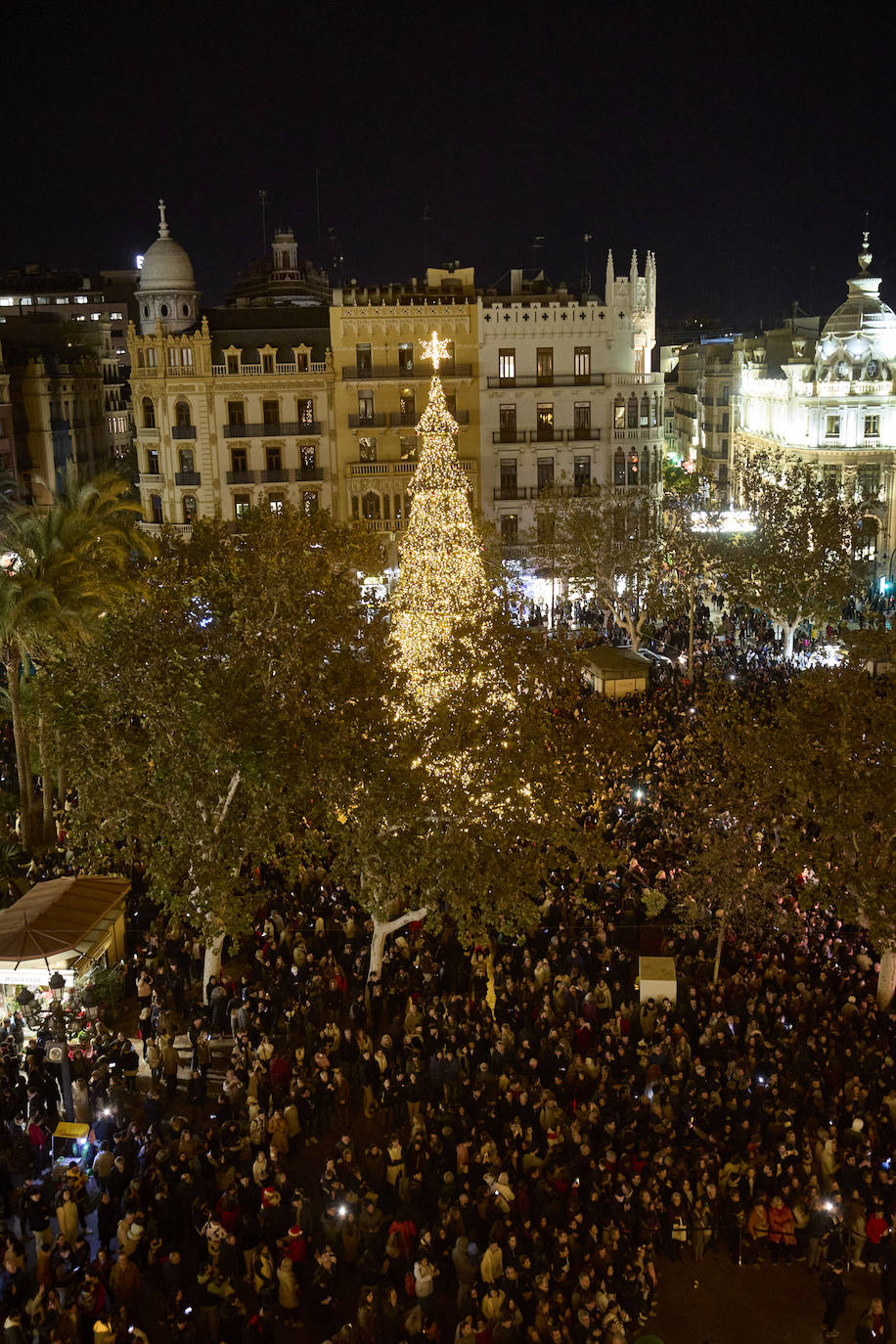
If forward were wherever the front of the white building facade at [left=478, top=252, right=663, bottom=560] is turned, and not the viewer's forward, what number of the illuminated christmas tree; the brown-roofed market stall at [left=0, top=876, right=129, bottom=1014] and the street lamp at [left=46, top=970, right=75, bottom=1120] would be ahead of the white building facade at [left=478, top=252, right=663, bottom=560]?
3

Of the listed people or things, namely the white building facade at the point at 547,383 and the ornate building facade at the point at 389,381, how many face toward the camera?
2

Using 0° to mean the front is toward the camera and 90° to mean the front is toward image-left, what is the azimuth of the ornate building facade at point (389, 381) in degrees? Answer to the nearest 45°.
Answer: approximately 0°

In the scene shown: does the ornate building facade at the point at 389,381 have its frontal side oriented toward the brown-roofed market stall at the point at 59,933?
yes

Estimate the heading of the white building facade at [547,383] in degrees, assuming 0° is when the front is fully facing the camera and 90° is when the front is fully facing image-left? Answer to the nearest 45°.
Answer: approximately 0°

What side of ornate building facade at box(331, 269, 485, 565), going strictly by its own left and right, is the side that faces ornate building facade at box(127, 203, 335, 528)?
right

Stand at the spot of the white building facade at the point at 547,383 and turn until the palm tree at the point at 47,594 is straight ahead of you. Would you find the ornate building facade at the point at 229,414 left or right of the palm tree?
right

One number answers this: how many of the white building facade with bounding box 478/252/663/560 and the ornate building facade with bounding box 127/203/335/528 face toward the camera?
2
